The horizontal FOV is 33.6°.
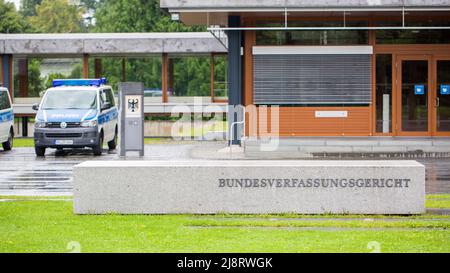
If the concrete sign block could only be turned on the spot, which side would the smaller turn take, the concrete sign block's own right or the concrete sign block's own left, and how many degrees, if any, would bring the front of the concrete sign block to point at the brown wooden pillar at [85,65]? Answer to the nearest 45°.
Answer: approximately 180°

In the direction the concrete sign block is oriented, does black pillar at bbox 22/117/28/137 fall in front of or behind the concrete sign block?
behind

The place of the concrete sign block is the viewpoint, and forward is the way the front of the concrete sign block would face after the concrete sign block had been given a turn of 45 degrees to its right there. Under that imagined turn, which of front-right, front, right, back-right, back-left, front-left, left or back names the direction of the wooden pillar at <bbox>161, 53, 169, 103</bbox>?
back-right

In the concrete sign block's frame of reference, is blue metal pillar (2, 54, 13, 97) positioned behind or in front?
behind

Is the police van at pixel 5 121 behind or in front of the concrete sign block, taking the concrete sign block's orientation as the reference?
behind

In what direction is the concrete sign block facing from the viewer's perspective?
toward the camera
